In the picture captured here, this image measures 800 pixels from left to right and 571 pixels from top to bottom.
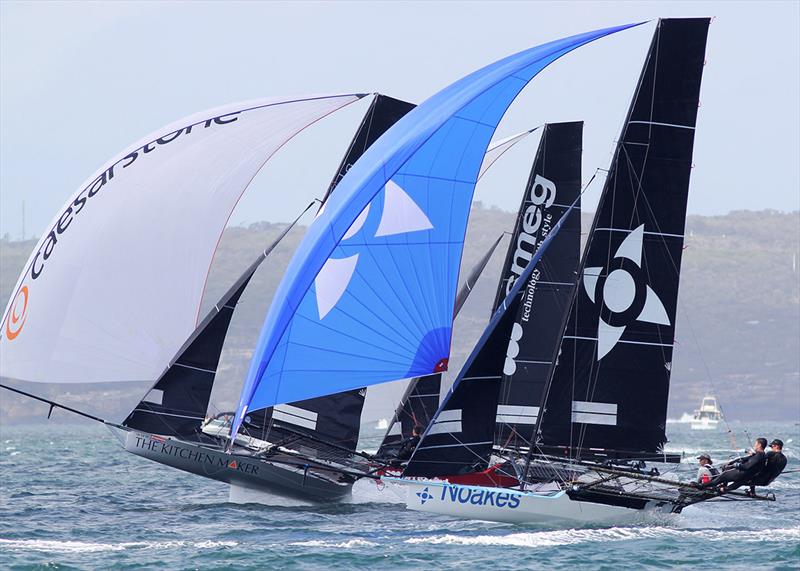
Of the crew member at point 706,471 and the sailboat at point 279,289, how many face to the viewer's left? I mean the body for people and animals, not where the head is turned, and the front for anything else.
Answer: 2

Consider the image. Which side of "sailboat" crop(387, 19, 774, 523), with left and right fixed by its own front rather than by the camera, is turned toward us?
left

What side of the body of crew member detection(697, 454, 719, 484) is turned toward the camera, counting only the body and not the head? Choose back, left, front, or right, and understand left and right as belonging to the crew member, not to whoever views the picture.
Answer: left

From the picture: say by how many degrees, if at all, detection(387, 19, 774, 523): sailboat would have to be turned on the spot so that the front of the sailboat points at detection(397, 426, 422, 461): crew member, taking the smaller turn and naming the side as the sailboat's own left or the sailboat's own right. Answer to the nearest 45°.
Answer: approximately 45° to the sailboat's own right

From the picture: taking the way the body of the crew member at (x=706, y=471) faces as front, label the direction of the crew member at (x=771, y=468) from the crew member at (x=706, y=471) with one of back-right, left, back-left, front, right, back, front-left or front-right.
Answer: back

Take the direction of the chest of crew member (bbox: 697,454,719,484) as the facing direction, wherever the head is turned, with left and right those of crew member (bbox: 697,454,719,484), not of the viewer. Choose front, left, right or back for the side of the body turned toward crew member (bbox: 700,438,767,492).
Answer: back
